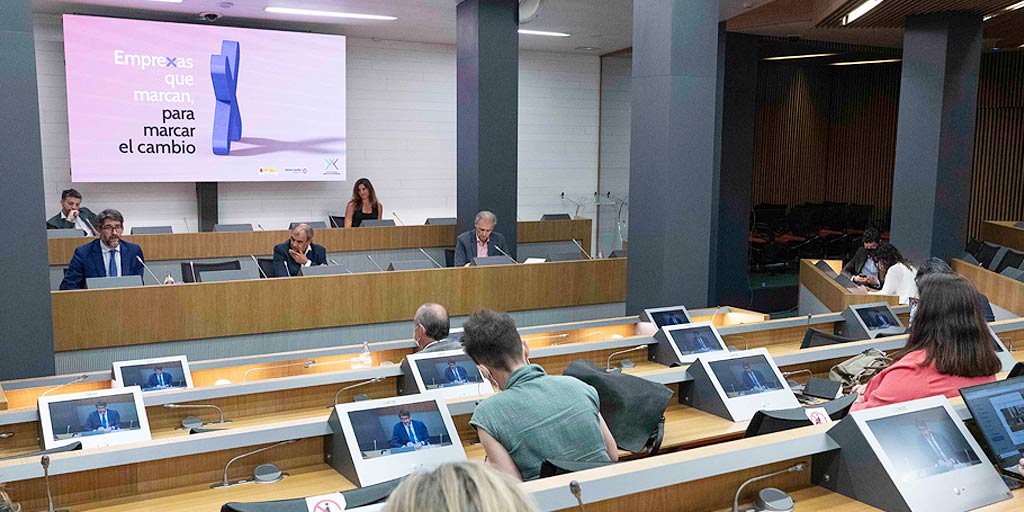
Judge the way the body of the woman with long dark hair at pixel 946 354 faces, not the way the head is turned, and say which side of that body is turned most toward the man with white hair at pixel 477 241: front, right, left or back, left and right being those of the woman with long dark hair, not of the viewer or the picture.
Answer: front

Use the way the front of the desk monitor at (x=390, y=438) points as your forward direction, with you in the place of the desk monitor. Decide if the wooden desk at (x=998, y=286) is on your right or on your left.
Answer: on your left

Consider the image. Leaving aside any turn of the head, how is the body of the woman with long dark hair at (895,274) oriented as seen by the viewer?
to the viewer's left

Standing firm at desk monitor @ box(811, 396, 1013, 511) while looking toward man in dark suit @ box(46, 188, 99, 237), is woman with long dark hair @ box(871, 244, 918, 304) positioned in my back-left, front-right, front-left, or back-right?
front-right

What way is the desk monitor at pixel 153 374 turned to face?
toward the camera

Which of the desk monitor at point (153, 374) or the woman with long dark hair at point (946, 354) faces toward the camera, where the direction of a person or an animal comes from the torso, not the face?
the desk monitor

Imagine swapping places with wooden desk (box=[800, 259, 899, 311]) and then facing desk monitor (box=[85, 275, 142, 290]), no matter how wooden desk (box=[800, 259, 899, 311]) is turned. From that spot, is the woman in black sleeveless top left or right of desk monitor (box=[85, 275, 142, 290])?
right

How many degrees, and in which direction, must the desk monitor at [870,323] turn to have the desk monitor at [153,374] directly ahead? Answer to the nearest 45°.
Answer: approximately 90° to its right

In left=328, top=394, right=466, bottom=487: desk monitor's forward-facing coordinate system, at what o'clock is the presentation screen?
The presentation screen is roughly at 7 o'clock from the desk monitor.

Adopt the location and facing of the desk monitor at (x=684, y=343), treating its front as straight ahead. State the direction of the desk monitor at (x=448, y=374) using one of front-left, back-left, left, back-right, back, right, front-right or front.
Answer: right

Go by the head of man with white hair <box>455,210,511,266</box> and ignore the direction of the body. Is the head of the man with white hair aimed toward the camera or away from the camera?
toward the camera

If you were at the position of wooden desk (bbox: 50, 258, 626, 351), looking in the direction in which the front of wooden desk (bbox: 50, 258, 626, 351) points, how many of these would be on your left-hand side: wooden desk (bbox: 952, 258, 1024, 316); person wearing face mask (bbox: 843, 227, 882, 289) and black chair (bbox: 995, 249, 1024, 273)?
3

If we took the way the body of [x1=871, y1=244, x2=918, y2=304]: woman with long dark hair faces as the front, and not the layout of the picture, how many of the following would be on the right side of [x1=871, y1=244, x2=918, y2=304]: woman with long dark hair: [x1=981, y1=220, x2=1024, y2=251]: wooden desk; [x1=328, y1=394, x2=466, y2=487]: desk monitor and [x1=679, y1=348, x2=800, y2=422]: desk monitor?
1

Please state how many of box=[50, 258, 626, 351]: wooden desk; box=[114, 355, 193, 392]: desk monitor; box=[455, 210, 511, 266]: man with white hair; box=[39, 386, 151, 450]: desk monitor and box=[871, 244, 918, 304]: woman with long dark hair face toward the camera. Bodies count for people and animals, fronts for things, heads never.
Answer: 4

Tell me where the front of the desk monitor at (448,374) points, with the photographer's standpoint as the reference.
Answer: facing the viewer and to the right of the viewer

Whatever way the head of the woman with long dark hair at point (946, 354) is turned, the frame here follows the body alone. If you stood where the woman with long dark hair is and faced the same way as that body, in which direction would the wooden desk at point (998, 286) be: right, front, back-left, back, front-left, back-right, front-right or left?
front-right

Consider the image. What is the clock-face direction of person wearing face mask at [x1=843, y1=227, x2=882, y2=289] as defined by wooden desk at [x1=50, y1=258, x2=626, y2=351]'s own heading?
The person wearing face mask is roughly at 9 o'clock from the wooden desk.

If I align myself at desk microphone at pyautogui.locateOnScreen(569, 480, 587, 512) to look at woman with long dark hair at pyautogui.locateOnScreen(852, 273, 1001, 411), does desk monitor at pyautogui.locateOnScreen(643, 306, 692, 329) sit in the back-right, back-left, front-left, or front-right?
front-left
